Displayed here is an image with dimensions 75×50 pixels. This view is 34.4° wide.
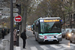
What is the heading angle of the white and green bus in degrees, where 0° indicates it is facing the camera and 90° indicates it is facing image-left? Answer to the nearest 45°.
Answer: approximately 0°
